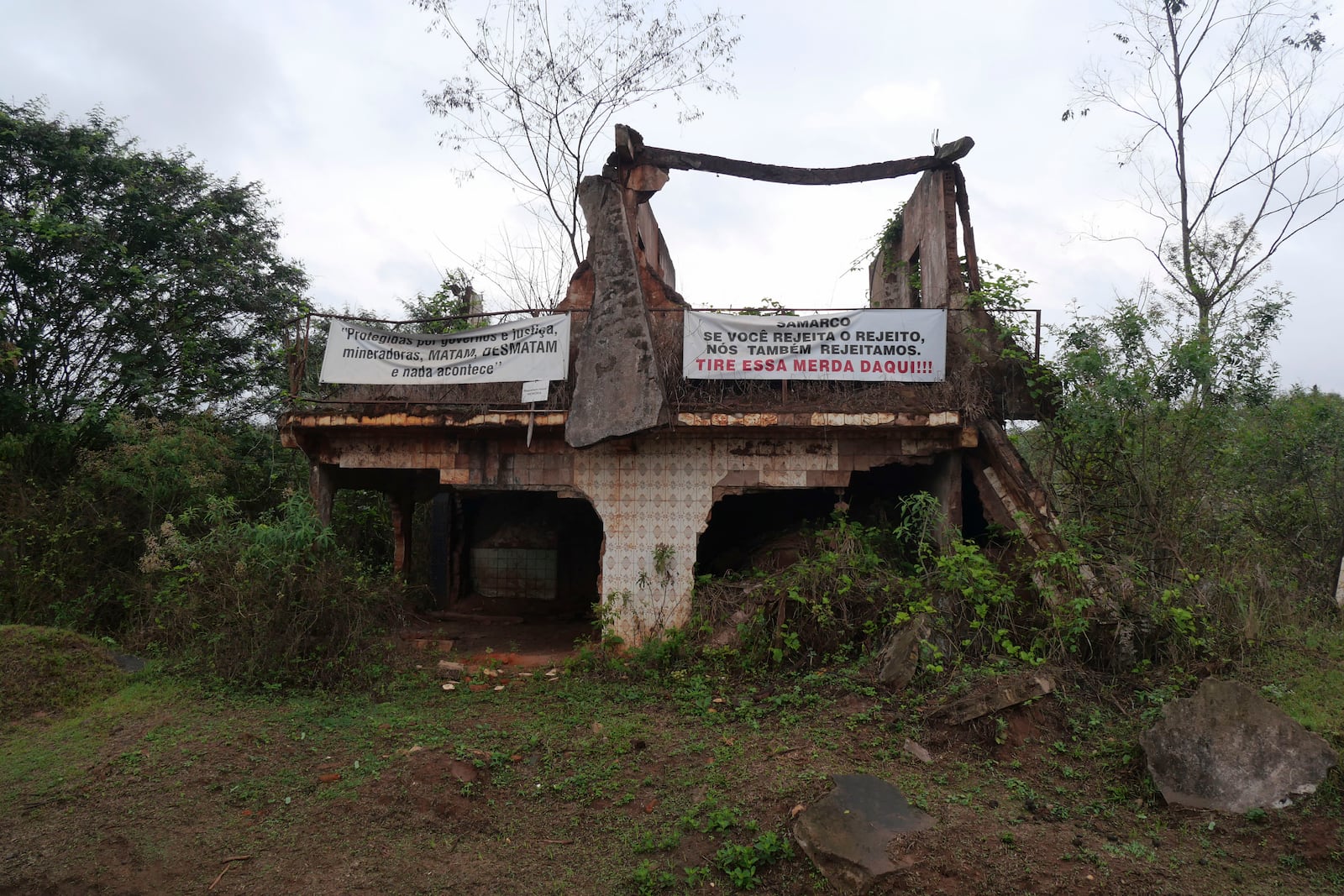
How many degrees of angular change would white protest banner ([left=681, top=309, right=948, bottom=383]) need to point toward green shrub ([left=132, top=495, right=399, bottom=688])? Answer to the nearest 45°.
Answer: approximately 90° to its right

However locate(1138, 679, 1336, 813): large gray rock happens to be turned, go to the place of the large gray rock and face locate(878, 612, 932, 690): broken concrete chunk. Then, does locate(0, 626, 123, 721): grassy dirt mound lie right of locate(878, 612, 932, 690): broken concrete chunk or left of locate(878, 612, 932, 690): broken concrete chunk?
left

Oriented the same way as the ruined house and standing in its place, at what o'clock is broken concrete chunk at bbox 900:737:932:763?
The broken concrete chunk is roughly at 11 o'clock from the ruined house.

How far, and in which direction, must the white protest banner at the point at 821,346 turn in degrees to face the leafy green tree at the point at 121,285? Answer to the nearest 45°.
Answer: approximately 90° to its right

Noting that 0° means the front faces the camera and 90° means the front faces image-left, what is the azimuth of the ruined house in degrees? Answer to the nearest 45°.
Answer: approximately 0°

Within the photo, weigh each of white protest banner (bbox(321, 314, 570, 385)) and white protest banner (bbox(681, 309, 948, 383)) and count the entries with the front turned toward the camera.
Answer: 2

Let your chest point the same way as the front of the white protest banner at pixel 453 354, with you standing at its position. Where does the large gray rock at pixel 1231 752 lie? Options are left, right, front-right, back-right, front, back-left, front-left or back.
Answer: front-left

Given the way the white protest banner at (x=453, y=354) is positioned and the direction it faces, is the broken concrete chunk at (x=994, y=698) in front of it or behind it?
in front

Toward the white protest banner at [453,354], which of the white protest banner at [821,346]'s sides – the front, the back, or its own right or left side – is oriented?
right
